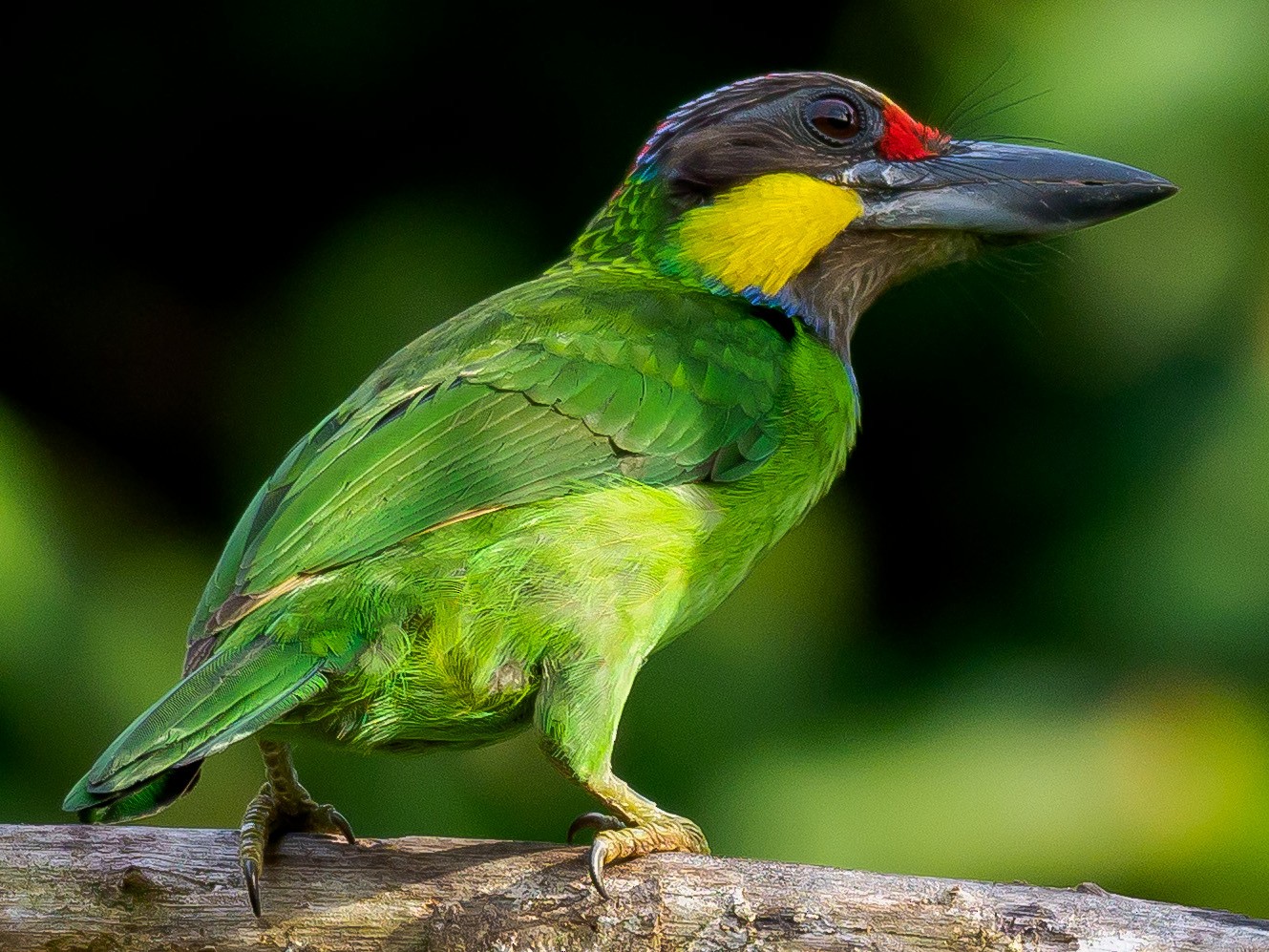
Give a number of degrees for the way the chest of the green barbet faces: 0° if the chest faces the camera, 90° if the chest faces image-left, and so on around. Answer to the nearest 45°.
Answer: approximately 270°
